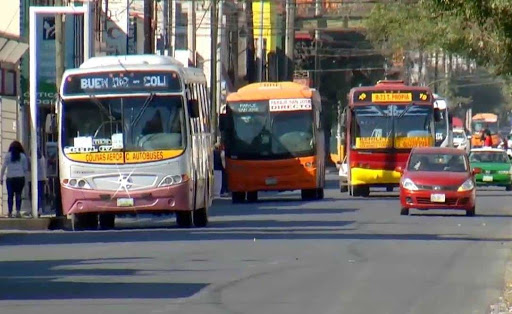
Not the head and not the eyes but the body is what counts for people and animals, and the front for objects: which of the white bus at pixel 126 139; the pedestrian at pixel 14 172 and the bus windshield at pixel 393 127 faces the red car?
the bus windshield

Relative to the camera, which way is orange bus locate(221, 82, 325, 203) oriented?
toward the camera

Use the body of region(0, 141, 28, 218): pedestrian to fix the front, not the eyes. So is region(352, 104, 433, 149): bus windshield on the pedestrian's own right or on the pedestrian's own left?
on the pedestrian's own right

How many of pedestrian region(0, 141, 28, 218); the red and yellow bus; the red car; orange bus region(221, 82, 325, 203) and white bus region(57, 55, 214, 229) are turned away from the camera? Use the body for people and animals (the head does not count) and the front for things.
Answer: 1

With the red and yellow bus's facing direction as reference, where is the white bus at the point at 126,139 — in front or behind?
in front

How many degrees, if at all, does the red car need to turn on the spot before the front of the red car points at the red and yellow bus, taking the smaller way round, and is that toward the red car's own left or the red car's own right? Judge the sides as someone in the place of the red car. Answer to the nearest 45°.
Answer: approximately 180°

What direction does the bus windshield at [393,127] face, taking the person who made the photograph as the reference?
facing the viewer

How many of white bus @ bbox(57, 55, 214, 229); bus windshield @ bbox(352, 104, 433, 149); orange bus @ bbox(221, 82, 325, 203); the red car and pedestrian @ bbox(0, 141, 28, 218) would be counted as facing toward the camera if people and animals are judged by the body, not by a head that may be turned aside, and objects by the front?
4

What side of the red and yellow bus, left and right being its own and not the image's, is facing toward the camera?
front

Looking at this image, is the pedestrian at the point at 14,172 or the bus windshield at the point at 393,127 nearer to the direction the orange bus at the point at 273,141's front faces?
the pedestrian

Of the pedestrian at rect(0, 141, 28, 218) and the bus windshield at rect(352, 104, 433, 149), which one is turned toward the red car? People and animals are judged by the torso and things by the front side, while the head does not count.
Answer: the bus windshield
